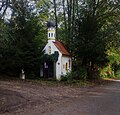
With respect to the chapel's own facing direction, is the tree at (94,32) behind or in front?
behind

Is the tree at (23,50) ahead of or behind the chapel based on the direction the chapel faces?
ahead

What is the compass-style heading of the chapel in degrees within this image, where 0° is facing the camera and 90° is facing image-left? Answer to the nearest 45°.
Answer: approximately 45°
